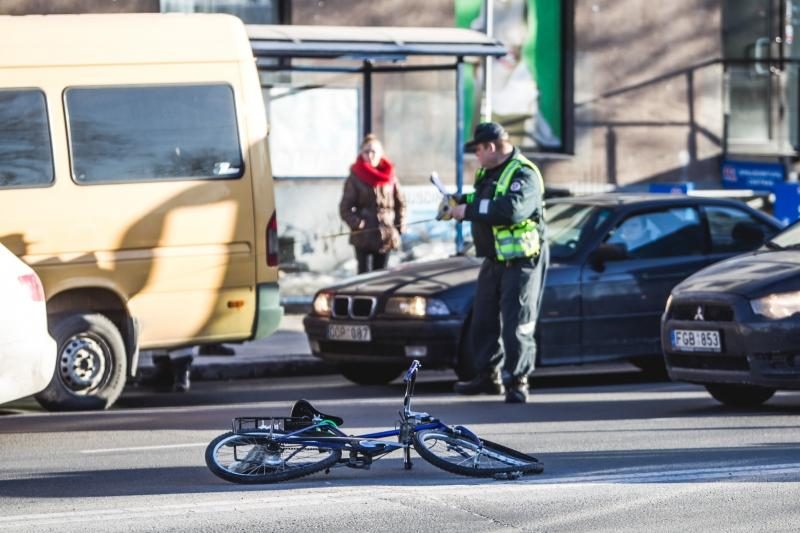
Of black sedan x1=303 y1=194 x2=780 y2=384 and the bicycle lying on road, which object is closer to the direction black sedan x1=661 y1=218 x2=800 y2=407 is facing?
the bicycle lying on road

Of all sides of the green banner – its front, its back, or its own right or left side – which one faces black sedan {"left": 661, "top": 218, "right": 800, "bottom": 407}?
front

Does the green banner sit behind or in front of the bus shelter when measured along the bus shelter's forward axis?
behind

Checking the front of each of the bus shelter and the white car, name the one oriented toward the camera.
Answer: the bus shelter

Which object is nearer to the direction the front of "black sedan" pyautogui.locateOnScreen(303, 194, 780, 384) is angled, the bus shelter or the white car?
the white car

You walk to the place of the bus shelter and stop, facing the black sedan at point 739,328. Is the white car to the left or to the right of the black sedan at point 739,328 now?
right

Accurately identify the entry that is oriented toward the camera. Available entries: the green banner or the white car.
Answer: the green banner

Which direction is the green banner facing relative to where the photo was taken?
toward the camera

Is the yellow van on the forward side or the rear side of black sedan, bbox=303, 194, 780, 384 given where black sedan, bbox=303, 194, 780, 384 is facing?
on the forward side

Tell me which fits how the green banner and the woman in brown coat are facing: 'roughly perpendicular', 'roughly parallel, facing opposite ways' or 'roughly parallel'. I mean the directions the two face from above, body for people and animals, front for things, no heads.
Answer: roughly parallel

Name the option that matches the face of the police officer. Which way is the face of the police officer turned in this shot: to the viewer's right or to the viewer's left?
to the viewer's left

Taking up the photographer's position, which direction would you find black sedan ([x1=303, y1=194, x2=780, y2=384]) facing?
facing the viewer and to the left of the viewer
